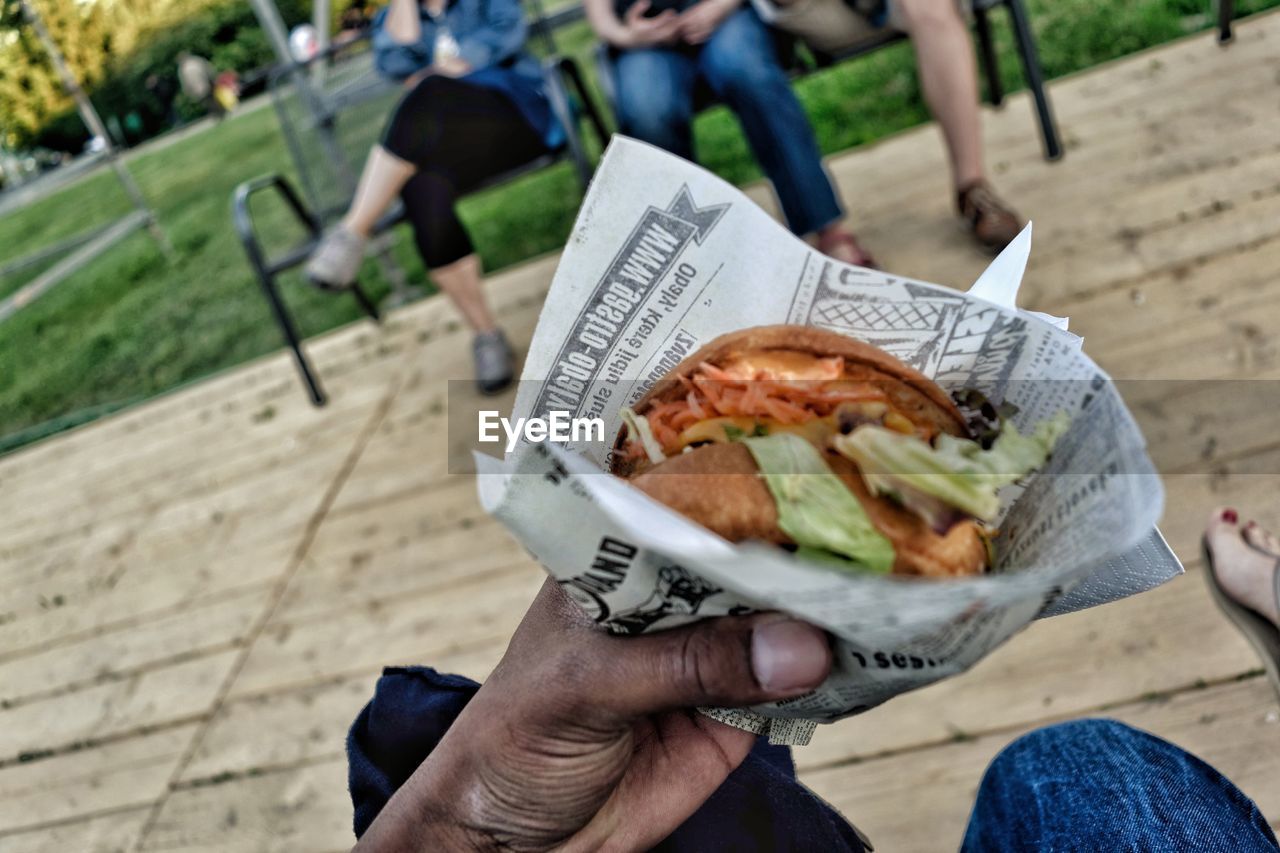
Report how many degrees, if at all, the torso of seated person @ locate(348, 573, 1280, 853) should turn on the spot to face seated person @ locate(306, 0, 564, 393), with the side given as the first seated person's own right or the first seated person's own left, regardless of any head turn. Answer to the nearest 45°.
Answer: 0° — they already face them

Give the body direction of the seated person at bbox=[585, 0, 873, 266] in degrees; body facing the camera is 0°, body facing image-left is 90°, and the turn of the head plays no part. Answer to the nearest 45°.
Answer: approximately 0°

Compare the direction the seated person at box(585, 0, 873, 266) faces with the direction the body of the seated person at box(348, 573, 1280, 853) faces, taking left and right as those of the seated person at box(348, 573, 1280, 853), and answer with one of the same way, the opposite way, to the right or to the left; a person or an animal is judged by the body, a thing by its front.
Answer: the opposite way

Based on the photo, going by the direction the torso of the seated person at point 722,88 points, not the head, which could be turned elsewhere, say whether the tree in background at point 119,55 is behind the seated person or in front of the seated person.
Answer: behind

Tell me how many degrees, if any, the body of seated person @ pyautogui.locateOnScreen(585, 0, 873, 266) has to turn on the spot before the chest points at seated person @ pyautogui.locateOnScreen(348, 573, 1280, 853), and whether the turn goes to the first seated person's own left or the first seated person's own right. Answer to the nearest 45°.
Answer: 0° — they already face them

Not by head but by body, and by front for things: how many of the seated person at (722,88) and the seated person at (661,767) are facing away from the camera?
1

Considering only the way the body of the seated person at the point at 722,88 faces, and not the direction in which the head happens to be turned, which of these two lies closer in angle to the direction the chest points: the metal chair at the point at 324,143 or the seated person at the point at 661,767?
the seated person

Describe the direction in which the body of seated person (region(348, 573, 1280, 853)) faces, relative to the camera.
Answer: away from the camera

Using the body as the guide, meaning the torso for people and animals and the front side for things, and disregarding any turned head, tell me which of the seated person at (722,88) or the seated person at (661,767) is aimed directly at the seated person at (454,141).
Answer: the seated person at (661,767)
